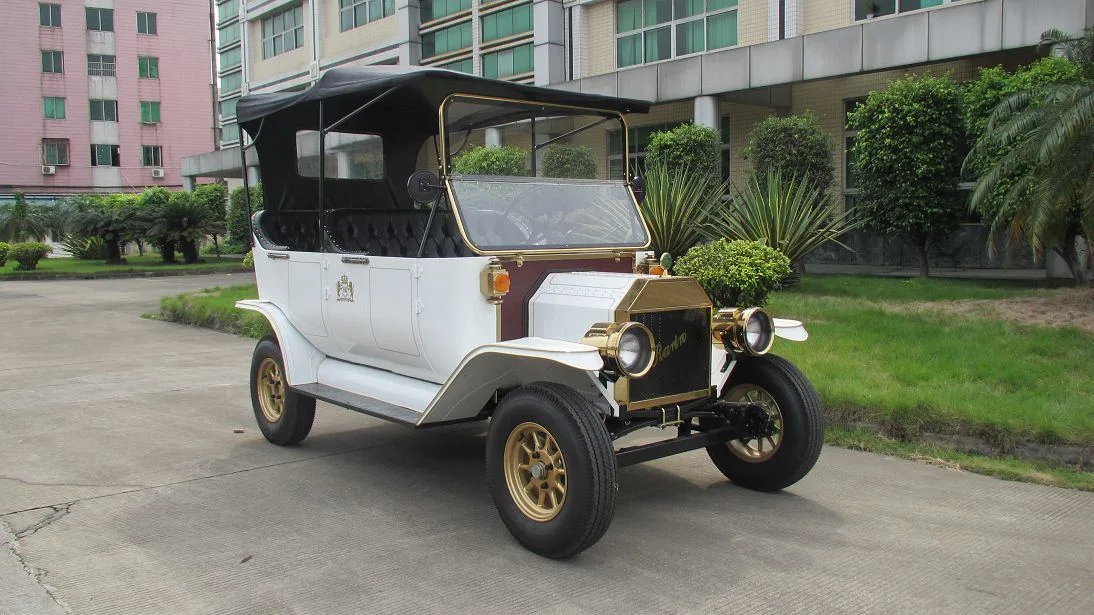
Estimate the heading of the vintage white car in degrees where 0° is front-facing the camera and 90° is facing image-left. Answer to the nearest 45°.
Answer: approximately 315°

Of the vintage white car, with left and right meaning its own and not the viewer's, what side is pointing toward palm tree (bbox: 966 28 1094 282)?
left

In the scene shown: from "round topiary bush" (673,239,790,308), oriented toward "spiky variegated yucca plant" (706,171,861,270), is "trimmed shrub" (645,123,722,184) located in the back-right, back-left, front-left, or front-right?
front-left

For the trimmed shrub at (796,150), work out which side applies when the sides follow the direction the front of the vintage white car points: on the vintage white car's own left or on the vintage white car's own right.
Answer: on the vintage white car's own left

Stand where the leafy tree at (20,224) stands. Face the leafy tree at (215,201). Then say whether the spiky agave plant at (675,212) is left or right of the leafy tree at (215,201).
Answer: right

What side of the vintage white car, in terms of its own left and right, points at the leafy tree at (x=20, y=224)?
back

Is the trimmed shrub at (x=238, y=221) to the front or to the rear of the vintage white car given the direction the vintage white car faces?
to the rear

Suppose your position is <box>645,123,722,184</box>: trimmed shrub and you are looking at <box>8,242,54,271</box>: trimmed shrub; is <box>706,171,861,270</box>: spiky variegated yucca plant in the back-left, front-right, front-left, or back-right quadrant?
back-left

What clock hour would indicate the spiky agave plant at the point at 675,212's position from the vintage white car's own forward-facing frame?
The spiky agave plant is roughly at 8 o'clock from the vintage white car.

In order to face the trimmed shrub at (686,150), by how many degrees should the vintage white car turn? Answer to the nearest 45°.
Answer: approximately 135° to its left
